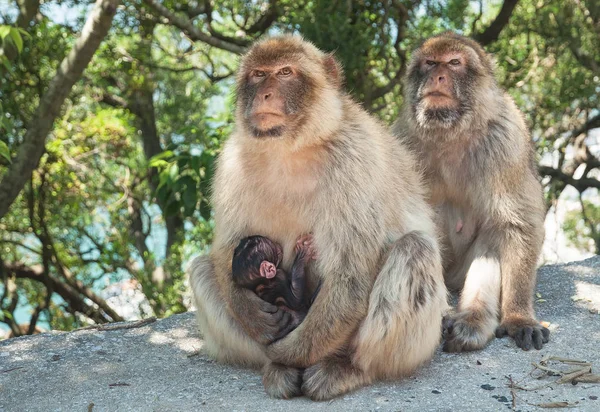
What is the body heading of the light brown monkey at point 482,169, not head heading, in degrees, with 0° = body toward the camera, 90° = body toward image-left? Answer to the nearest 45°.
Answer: approximately 45°

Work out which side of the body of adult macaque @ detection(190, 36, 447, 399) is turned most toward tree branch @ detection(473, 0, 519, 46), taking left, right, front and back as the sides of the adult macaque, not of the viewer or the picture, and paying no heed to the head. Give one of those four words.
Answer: back

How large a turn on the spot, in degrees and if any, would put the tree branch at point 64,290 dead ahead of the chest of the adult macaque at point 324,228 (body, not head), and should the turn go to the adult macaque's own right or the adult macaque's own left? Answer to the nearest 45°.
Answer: approximately 90° to the adult macaque's own right

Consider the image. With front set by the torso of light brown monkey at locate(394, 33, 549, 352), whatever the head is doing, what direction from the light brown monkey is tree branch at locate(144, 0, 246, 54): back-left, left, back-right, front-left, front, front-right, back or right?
right

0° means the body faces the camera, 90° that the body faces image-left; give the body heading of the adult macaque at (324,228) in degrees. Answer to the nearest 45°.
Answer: approximately 45°

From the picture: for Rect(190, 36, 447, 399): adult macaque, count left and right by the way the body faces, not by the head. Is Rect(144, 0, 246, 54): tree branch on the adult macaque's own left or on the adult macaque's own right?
on the adult macaque's own right

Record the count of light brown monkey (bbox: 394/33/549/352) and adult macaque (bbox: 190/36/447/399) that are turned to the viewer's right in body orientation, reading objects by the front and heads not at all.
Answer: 0

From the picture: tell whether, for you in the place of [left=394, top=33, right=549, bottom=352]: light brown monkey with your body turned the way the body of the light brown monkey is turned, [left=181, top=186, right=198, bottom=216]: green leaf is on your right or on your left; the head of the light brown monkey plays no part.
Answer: on your right

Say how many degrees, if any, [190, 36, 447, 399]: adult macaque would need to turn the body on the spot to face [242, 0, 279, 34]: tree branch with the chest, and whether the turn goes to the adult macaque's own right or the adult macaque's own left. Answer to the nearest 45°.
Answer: approximately 135° to the adult macaque's own right

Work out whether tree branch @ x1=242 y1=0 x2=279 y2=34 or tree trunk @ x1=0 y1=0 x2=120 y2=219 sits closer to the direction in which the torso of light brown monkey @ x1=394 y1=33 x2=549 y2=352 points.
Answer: the tree trunk

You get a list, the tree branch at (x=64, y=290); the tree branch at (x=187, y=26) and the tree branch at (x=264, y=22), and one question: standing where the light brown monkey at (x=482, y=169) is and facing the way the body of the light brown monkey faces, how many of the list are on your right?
3
